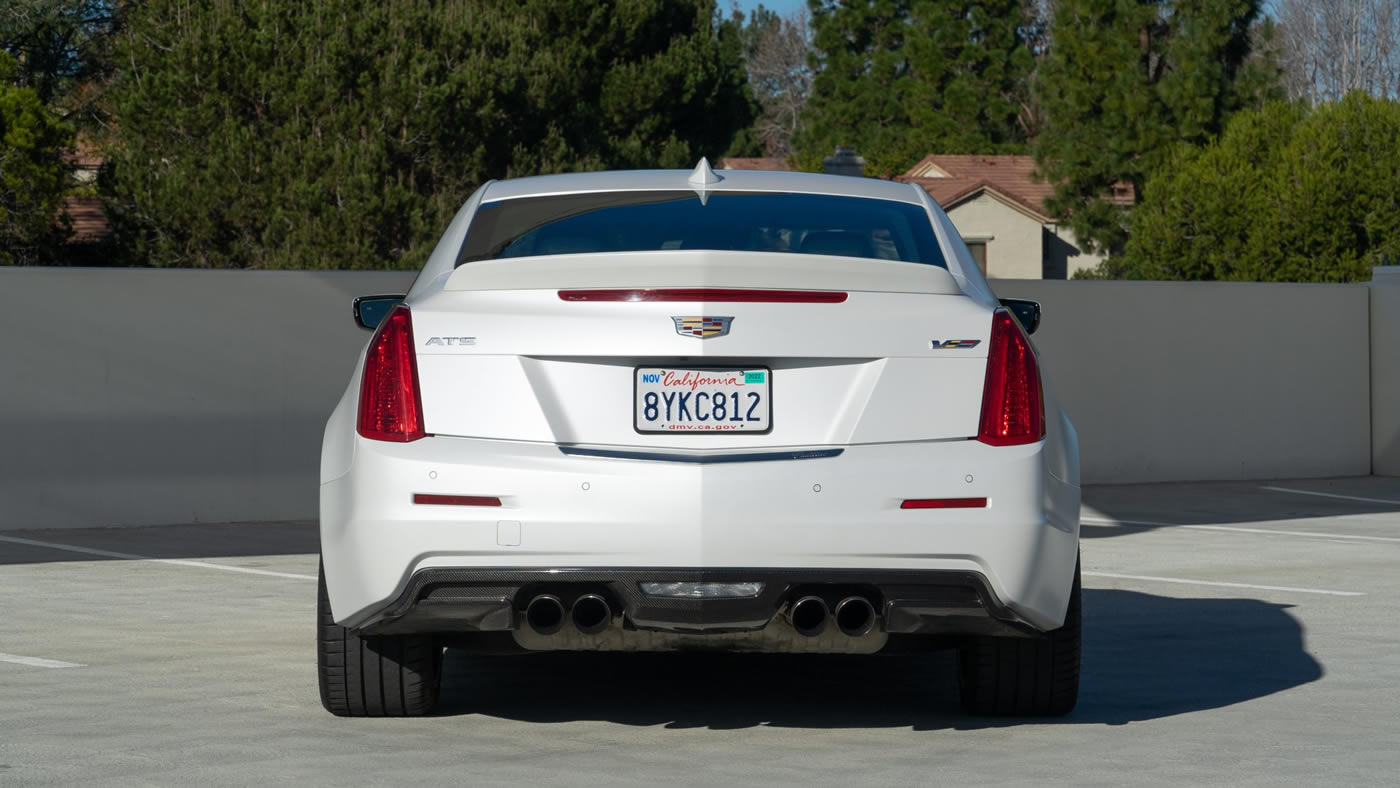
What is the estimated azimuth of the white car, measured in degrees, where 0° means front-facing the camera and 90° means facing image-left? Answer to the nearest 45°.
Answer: approximately 180°

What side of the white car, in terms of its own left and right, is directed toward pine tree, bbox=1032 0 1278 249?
front
